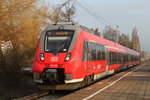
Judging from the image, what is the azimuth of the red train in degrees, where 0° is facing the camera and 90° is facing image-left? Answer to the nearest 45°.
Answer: approximately 45°

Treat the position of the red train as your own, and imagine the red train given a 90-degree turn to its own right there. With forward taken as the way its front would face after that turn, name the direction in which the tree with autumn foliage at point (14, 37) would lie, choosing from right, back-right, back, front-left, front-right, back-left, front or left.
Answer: front
